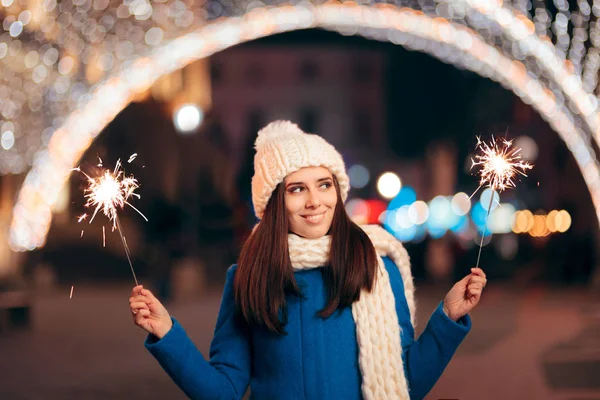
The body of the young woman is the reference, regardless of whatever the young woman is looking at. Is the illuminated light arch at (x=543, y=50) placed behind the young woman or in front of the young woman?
behind

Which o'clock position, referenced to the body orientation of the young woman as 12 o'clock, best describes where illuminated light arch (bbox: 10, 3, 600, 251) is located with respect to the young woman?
The illuminated light arch is roughly at 6 o'clock from the young woman.

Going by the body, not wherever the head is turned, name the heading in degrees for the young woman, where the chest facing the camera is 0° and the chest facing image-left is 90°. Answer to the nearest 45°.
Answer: approximately 0°
